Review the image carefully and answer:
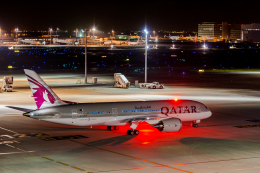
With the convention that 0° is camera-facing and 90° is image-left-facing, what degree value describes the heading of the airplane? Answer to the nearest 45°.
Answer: approximately 225°
